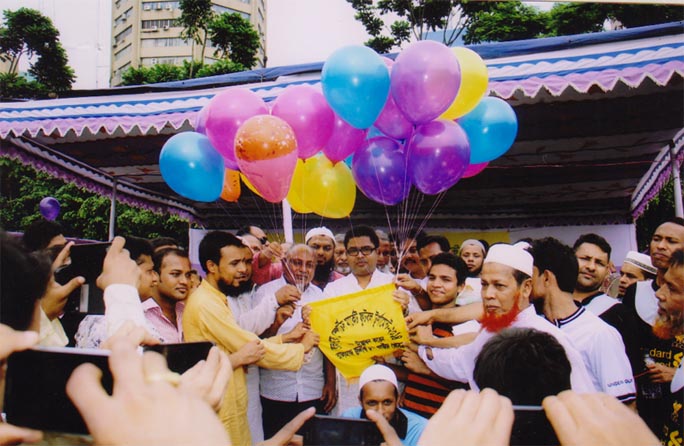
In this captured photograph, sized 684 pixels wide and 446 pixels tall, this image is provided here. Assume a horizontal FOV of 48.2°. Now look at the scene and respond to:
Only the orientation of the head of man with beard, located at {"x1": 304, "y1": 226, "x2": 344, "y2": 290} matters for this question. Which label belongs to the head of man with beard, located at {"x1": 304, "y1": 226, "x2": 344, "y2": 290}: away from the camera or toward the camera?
toward the camera

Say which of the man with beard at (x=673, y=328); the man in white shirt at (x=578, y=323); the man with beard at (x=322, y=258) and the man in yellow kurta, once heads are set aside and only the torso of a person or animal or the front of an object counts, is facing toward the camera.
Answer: the man with beard at (x=322, y=258)

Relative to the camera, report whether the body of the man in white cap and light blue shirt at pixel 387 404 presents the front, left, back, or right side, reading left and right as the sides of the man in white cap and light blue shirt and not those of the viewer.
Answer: front

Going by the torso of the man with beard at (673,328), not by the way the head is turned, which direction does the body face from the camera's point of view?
to the viewer's left

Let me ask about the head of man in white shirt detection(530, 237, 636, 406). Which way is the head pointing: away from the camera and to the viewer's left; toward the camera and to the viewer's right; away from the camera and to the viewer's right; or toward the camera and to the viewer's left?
away from the camera and to the viewer's left

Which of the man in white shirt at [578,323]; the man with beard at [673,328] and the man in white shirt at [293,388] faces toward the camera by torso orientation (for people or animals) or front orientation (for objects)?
the man in white shirt at [293,388]

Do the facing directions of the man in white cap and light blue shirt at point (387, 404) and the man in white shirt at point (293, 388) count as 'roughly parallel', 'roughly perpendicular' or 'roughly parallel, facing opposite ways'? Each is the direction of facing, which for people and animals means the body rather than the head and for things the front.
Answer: roughly parallel

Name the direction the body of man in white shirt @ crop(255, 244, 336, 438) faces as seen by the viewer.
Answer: toward the camera

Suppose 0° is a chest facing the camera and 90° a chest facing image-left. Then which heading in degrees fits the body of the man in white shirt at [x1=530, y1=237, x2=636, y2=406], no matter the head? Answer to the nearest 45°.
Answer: approximately 90°

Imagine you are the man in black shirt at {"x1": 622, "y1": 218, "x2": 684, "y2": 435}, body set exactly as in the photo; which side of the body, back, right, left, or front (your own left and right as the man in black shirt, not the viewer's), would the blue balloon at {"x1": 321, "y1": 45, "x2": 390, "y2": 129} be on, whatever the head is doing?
front

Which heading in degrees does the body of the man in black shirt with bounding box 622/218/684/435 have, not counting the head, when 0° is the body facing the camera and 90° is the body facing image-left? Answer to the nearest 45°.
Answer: approximately 45°
